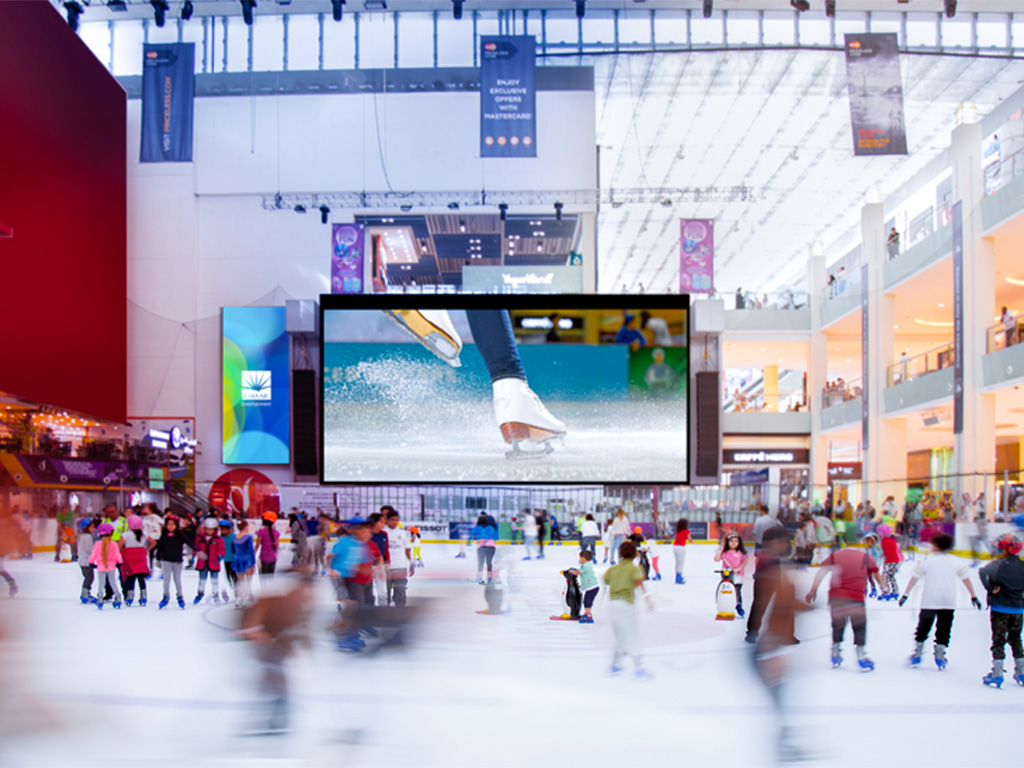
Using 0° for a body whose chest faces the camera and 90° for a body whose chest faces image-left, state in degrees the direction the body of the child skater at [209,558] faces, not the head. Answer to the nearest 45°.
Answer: approximately 0°

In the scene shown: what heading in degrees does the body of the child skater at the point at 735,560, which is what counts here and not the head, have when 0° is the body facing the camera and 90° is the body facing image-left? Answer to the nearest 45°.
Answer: approximately 0°

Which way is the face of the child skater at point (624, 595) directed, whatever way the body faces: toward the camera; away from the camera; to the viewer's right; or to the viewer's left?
away from the camera

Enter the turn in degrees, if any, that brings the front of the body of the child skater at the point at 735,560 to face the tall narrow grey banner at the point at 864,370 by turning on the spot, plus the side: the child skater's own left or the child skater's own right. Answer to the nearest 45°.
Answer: approximately 180°

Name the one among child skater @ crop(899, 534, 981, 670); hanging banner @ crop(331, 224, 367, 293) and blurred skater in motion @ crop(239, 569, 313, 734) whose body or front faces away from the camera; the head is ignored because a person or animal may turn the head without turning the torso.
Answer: the child skater
